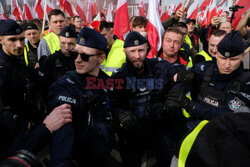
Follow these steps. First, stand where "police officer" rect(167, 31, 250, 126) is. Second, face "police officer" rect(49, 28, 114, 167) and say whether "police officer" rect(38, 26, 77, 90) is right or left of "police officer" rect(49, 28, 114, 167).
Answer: right

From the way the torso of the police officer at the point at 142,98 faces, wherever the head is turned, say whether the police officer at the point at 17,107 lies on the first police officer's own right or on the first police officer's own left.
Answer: on the first police officer's own right

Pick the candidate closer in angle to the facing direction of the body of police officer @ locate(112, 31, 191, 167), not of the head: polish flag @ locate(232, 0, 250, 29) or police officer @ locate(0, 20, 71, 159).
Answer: the police officer

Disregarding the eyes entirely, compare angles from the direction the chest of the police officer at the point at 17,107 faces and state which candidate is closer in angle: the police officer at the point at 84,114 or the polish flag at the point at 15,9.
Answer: the police officer

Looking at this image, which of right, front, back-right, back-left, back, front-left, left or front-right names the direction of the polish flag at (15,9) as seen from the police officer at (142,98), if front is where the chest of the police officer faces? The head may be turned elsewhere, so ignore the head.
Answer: back-right

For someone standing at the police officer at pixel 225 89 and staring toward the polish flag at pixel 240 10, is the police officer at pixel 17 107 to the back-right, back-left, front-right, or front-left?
back-left

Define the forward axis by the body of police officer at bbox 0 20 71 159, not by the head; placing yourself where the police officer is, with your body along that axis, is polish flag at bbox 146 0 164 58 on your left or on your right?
on your left

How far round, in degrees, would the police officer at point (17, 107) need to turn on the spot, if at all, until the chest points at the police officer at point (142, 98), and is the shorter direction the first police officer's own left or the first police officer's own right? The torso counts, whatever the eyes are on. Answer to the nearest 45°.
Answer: approximately 45° to the first police officer's own left

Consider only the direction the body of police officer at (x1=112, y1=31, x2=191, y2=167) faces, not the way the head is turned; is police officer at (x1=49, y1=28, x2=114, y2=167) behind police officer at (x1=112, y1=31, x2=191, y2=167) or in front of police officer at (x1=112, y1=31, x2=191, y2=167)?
in front

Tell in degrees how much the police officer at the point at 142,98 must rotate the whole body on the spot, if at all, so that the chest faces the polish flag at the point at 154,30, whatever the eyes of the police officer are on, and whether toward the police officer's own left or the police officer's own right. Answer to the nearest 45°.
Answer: approximately 180°
